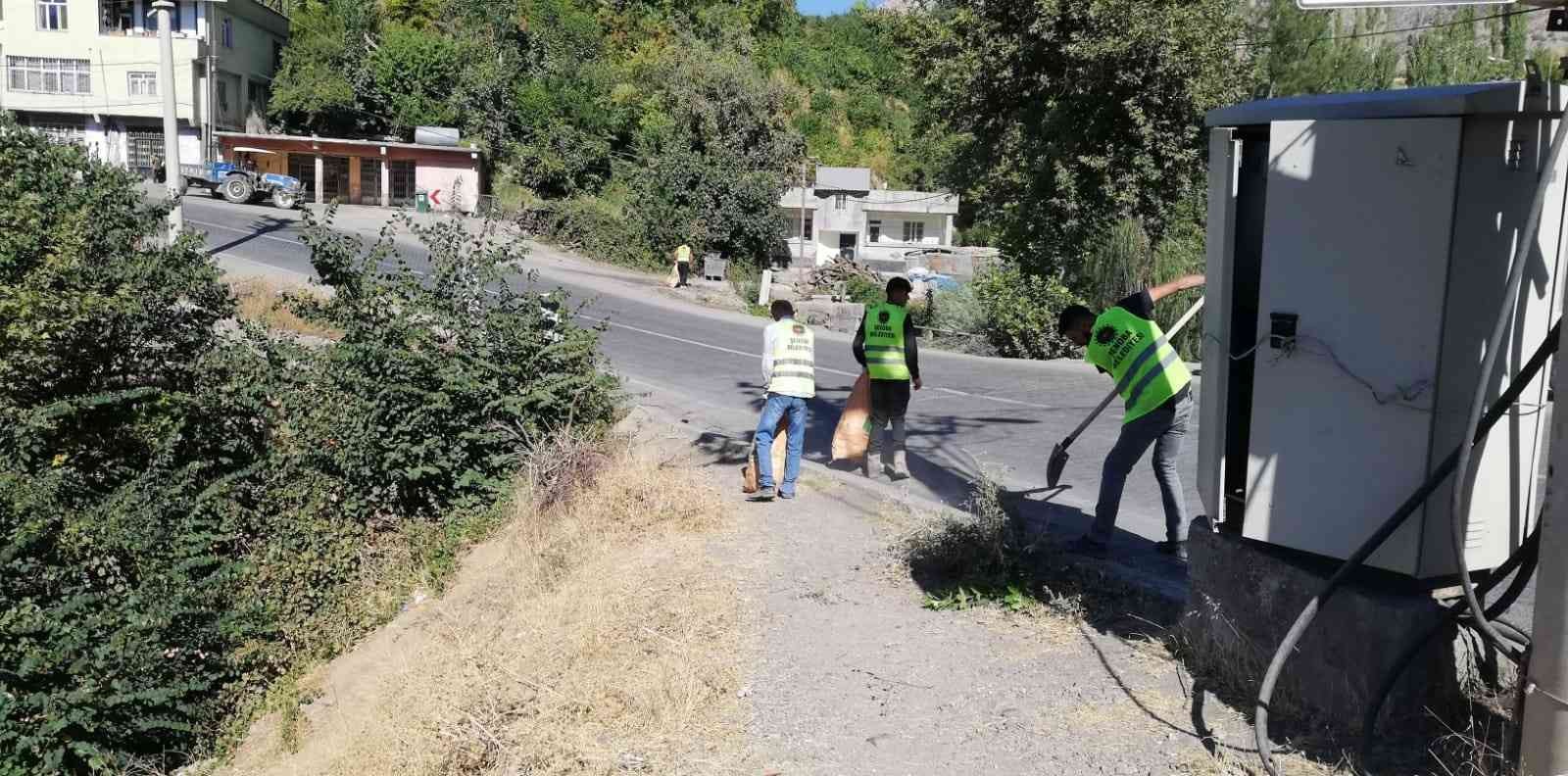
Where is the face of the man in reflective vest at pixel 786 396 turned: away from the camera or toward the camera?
away from the camera

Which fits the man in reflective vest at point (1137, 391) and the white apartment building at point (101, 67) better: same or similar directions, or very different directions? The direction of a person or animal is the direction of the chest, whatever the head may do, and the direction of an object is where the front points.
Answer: very different directions

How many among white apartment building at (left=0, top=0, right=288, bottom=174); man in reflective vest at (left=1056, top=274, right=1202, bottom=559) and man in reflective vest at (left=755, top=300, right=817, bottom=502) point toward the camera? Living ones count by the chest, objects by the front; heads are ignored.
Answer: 1

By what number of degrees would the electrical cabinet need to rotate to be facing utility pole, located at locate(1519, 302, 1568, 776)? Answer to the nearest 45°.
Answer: approximately 90° to its left

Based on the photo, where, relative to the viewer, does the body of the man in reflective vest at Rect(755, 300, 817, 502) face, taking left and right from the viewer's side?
facing away from the viewer and to the left of the viewer

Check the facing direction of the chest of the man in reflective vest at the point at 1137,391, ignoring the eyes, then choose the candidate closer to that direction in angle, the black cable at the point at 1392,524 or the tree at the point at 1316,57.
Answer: the tree

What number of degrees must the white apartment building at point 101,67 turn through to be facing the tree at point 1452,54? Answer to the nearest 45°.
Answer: approximately 45° to its left

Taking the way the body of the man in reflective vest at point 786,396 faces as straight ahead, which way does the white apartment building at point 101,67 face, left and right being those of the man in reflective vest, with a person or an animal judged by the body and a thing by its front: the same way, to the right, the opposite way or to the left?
the opposite way

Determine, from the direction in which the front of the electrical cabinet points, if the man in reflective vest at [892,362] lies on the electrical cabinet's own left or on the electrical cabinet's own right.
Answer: on the electrical cabinet's own right

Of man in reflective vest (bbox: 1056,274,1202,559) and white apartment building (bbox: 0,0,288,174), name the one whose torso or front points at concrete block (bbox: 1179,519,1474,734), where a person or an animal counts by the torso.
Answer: the white apartment building

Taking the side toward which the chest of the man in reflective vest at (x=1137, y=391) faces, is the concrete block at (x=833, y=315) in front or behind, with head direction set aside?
in front

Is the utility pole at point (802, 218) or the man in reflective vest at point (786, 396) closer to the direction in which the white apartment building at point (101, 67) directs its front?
the man in reflective vest

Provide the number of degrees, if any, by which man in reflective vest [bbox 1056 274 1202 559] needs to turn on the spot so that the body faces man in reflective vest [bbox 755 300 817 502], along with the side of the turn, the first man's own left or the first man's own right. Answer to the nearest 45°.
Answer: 0° — they already face them
